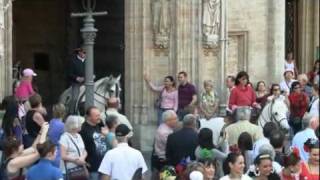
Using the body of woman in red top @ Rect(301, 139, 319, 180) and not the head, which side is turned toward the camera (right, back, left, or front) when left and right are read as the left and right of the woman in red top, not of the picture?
front

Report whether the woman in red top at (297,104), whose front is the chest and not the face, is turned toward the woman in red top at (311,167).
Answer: yes

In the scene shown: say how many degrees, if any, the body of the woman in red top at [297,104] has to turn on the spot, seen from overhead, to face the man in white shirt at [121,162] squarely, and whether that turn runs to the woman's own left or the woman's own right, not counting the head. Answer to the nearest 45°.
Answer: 0° — they already face them

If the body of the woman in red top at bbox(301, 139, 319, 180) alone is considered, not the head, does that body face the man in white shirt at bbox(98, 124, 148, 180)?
no

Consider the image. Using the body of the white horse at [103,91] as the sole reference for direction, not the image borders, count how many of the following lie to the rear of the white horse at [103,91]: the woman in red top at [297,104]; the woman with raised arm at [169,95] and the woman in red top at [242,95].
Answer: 0

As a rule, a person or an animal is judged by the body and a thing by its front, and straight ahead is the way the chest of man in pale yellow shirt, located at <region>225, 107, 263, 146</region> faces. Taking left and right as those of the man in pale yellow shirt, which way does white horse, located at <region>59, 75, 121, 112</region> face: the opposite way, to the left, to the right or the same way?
to the right

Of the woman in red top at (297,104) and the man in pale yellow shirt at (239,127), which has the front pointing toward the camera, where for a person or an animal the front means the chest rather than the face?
the woman in red top

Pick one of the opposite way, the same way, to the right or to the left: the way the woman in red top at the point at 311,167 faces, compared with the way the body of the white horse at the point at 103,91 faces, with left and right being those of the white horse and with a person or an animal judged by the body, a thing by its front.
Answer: to the right

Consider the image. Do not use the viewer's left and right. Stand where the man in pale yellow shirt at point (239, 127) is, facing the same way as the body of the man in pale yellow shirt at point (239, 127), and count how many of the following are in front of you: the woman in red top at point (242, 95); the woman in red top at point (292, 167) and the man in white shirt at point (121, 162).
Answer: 1

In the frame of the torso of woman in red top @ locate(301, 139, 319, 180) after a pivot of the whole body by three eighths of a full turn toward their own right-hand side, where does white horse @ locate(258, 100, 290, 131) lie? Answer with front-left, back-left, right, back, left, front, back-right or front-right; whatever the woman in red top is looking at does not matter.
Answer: front-right

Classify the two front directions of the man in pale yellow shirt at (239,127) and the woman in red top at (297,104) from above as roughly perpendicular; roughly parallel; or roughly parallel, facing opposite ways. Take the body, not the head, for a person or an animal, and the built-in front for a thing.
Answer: roughly parallel, facing opposite ways

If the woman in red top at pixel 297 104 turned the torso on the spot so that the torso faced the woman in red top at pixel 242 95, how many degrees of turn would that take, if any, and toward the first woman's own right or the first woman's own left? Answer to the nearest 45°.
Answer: approximately 45° to the first woman's own right

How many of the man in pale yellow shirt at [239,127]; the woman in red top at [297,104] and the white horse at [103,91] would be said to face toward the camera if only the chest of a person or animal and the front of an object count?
1

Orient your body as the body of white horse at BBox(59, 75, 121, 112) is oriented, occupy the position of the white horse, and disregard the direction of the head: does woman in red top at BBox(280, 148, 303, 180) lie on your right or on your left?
on your right

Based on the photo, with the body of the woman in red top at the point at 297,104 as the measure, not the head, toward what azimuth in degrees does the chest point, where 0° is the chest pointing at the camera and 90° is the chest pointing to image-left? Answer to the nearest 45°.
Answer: approximately 0°

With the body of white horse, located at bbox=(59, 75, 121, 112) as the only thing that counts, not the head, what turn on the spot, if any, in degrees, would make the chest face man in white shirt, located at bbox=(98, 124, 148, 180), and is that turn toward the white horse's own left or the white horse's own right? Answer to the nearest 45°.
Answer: approximately 90° to the white horse's own right

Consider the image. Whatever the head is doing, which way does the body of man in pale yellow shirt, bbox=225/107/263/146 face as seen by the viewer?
away from the camera
